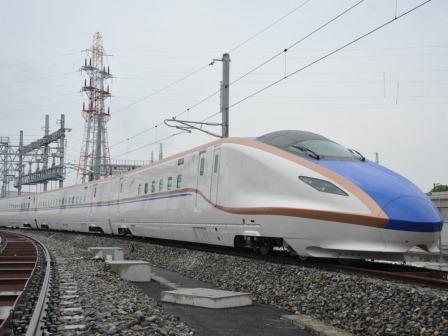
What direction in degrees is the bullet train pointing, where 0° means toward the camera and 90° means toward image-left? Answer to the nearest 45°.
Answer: approximately 315°

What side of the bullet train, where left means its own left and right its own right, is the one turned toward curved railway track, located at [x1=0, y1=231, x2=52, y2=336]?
right

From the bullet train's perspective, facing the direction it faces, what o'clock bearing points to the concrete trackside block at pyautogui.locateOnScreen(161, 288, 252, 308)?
The concrete trackside block is roughly at 3 o'clock from the bullet train.
